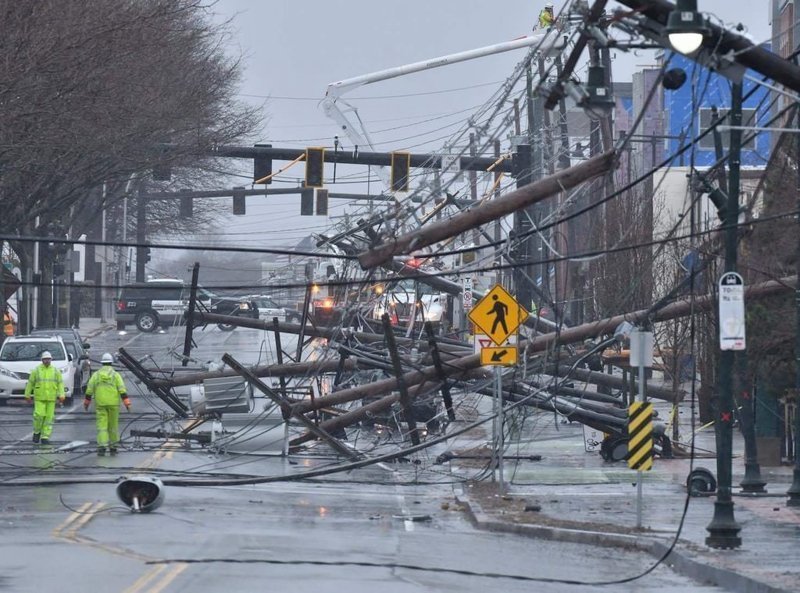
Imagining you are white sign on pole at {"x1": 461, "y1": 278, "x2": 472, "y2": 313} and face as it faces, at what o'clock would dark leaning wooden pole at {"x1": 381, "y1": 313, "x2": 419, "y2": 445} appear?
The dark leaning wooden pole is roughly at 12 o'clock from the white sign on pole.

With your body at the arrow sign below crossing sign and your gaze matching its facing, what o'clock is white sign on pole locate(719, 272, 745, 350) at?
The white sign on pole is roughly at 11 o'clock from the arrow sign below crossing sign.

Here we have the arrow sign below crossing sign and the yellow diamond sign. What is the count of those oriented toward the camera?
2

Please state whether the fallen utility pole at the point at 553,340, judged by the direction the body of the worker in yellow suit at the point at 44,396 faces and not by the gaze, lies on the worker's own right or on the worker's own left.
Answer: on the worker's own left

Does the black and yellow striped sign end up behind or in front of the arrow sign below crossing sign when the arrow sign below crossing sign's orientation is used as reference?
in front

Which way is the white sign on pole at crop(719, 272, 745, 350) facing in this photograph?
toward the camera

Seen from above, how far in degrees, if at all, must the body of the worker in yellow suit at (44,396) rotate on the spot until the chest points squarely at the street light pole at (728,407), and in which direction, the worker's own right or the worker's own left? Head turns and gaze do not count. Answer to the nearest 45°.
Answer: approximately 45° to the worker's own left

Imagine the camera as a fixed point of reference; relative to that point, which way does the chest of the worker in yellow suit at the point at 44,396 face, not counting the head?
toward the camera

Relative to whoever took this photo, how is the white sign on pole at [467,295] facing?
facing the viewer

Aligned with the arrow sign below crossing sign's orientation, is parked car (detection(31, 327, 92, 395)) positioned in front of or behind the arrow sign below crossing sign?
behind

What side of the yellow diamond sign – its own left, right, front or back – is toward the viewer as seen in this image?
front

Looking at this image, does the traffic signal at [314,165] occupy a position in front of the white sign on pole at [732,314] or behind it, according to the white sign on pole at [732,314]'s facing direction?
behind

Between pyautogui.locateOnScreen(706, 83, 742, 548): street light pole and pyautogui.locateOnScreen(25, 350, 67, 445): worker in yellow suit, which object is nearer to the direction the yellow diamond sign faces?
the street light pole

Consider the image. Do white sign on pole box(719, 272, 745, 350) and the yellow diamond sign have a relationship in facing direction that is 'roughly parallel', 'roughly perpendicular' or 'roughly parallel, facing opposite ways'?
roughly parallel

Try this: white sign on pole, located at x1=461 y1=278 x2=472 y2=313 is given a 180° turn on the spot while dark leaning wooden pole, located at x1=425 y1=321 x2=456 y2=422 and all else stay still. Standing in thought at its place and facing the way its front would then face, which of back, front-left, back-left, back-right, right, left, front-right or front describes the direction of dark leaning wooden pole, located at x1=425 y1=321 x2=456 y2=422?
back

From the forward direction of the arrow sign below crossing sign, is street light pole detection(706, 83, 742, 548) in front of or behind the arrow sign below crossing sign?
in front

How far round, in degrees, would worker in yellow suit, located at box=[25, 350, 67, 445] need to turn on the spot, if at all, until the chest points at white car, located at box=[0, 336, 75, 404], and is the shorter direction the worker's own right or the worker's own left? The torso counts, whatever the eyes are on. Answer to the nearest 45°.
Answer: approximately 180°

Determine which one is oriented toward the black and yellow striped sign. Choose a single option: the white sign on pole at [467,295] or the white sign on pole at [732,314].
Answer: the white sign on pole at [467,295]

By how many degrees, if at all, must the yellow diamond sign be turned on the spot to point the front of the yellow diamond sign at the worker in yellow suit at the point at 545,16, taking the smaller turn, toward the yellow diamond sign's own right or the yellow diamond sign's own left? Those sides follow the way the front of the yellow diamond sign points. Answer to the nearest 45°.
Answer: approximately 180°

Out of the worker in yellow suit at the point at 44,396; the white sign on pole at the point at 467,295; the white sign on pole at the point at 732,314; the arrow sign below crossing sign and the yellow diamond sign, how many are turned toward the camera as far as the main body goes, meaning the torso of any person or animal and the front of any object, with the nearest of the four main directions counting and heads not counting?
5

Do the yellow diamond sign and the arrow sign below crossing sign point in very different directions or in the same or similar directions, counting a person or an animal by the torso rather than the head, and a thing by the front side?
same or similar directions
